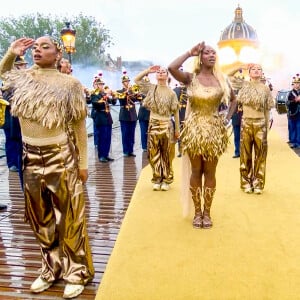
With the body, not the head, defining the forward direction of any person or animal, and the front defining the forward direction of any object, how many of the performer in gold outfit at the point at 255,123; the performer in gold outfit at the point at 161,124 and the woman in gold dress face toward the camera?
3

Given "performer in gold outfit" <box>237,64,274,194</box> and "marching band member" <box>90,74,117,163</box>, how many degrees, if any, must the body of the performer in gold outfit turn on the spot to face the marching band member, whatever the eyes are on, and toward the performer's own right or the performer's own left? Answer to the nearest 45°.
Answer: approximately 135° to the performer's own right

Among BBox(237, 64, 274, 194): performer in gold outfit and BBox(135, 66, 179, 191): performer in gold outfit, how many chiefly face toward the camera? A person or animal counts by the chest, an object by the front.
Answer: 2

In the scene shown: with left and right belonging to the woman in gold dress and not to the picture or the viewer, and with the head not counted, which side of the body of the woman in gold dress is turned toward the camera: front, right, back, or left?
front

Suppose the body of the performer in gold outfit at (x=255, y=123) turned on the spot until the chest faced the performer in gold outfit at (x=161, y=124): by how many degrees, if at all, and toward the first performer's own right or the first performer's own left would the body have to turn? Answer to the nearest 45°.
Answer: approximately 90° to the first performer's own right

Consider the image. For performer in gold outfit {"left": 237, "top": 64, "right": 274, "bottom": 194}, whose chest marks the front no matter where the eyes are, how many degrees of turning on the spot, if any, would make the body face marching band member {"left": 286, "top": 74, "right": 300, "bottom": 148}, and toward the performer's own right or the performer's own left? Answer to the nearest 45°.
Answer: approximately 180°

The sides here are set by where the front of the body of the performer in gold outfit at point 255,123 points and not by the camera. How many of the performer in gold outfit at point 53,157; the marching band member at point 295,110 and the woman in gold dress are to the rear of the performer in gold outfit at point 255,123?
1

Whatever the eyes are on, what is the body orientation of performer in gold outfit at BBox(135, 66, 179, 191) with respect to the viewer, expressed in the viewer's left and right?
facing the viewer

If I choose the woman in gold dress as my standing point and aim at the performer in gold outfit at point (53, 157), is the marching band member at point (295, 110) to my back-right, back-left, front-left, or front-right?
back-right
